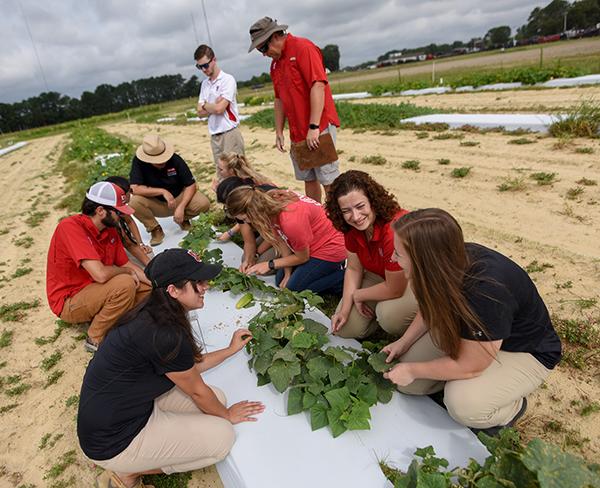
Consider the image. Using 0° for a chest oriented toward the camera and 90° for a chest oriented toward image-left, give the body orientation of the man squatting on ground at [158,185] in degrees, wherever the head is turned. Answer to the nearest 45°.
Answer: approximately 0°

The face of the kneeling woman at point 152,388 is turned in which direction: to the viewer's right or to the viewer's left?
to the viewer's right

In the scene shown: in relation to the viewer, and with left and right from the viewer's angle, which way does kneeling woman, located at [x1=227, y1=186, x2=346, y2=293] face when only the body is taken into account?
facing to the left of the viewer

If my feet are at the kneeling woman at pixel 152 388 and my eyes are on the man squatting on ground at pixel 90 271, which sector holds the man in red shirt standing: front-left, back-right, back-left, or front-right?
front-right

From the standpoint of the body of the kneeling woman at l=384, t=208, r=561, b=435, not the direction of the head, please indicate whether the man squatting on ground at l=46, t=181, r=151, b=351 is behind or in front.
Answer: in front

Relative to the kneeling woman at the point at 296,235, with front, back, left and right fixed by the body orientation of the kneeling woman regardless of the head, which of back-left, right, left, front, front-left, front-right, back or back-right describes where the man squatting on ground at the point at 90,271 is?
front

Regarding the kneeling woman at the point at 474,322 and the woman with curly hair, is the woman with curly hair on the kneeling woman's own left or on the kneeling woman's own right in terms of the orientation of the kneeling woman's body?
on the kneeling woman's own right

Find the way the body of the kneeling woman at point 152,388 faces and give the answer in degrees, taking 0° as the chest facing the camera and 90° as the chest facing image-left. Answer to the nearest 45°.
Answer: approximately 270°

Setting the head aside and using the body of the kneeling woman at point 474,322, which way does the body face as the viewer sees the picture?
to the viewer's left

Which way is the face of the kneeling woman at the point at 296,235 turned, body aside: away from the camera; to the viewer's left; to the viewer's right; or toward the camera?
to the viewer's left

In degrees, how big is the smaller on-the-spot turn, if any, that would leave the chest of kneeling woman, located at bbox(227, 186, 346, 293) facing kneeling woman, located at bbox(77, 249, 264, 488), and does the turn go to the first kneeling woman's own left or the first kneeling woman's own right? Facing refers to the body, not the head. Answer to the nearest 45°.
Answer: approximately 45° to the first kneeling woman's own left

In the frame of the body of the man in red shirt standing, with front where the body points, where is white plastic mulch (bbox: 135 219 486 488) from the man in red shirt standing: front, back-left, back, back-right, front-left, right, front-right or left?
front-left

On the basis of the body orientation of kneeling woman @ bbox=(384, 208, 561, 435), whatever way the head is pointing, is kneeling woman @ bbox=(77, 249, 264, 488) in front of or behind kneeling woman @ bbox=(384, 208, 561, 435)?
in front
